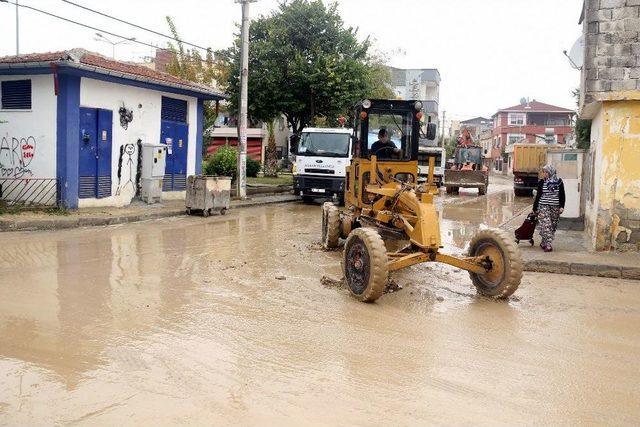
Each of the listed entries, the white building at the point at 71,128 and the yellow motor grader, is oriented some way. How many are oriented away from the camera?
0

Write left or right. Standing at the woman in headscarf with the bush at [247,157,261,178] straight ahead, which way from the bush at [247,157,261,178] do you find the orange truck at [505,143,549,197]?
right

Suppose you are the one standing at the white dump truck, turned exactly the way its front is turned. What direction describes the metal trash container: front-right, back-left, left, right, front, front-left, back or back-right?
front-right

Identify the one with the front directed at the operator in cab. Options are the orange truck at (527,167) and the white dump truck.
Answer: the white dump truck

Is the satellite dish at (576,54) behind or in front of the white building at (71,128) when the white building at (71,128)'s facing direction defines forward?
in front

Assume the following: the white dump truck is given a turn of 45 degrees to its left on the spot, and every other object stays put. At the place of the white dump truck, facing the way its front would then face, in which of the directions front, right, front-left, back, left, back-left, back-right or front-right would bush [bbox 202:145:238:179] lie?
back

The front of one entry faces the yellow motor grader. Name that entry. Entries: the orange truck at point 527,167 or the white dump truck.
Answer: the white dump truck
